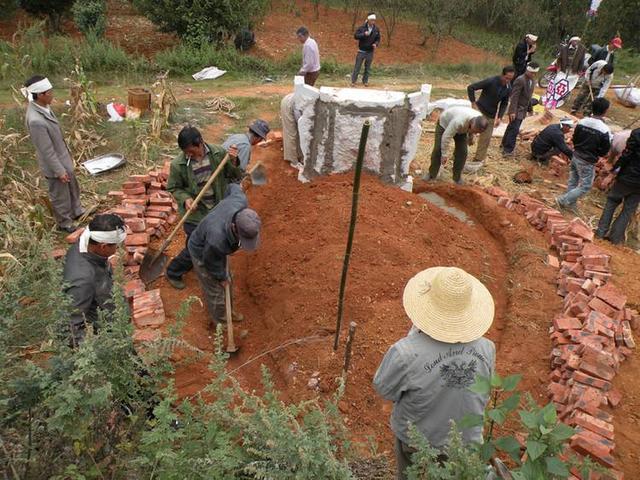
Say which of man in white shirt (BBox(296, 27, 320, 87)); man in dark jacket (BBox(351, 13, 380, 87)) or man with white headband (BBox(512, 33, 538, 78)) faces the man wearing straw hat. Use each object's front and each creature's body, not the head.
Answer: the man in dark jacket

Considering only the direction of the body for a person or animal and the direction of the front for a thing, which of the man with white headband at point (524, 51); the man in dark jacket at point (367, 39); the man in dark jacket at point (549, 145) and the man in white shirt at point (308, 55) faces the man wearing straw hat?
the man in dark jacket at point (367, 39)

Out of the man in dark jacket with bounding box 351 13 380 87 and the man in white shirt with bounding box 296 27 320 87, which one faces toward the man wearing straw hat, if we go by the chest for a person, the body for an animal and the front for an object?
the man in dark jacket

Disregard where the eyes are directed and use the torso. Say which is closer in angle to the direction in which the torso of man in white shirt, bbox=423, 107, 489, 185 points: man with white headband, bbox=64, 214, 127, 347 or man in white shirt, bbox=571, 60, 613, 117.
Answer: the man in white shirt

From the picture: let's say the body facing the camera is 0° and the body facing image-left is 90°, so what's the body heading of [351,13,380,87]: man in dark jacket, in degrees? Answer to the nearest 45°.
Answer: approximately 0°

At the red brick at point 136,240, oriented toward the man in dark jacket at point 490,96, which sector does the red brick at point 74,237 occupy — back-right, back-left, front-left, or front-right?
back-left

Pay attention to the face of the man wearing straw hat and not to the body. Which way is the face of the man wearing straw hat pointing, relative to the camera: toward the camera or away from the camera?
away from the camera

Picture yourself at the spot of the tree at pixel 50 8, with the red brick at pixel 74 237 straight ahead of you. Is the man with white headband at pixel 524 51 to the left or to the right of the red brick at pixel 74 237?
left
